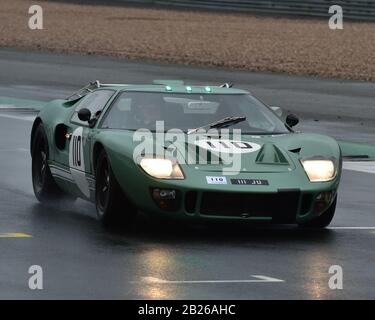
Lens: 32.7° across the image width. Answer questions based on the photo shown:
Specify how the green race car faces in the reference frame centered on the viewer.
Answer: facing the viewer and to the right of the viewer
